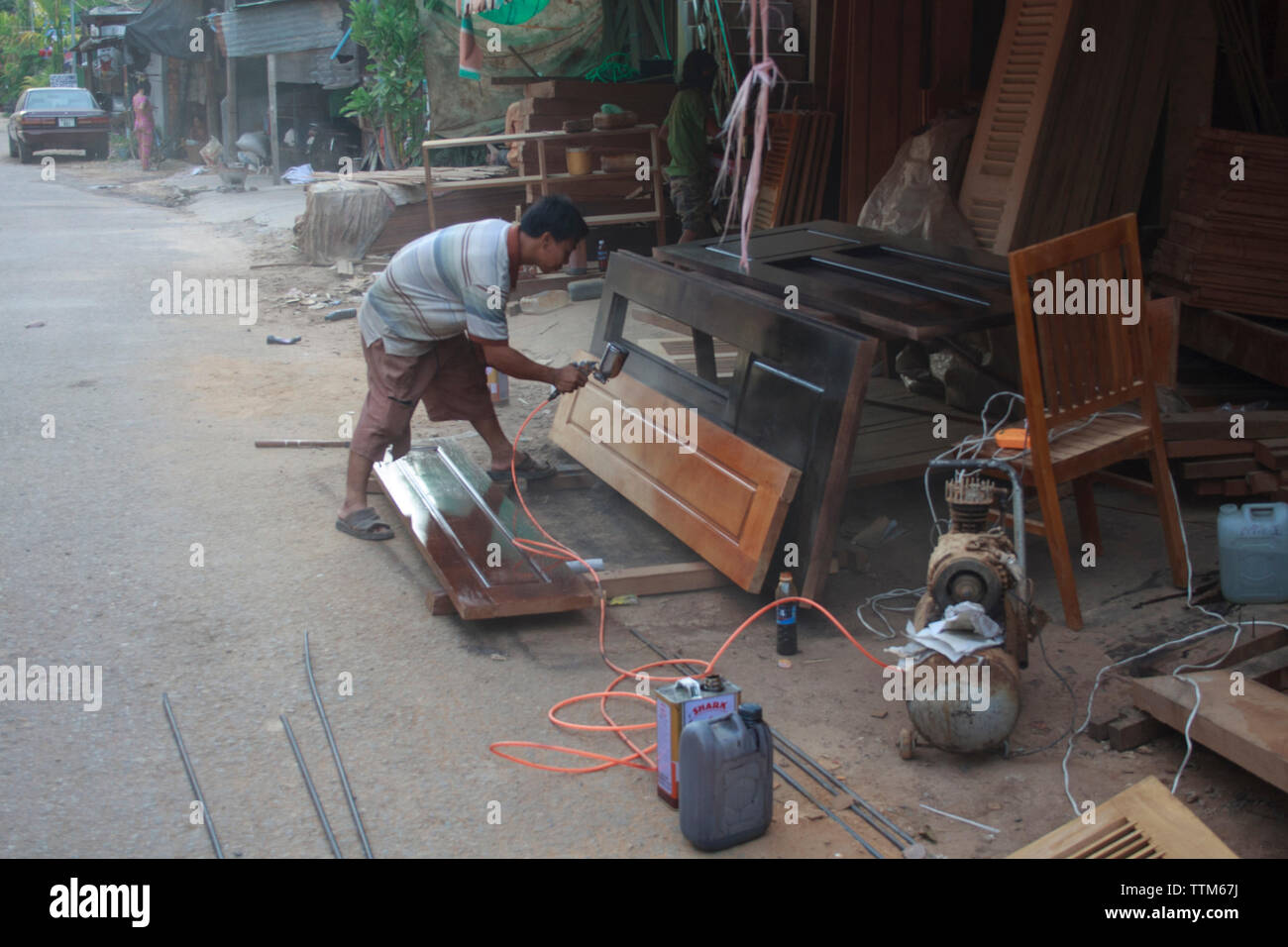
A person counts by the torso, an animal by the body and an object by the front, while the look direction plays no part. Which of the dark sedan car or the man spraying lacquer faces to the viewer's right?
the man spraying lacquer

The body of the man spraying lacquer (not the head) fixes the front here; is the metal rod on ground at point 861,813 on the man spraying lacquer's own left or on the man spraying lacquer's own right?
on the man spraying lacquer's own right

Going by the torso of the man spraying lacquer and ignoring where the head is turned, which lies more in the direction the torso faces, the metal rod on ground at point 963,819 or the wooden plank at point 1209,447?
the wooden plank

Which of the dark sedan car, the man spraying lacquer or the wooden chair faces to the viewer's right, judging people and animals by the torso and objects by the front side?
the man spraying lacquer

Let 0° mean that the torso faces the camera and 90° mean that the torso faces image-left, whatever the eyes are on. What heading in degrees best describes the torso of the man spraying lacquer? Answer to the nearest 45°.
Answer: approximately 270°

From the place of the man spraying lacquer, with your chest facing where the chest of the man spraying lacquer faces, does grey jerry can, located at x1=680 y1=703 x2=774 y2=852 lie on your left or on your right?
on your right
